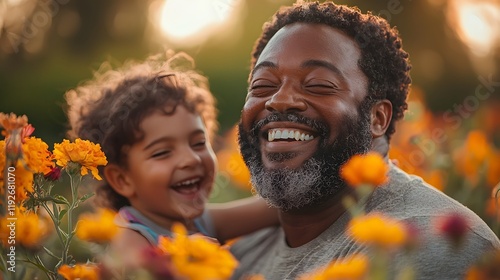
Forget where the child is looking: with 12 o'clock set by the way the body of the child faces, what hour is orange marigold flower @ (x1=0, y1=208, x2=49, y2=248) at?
The orange marigold flower is roughly at 2 o'clock from the child.

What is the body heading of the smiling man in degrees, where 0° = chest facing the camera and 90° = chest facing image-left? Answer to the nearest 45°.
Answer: approximately 45°

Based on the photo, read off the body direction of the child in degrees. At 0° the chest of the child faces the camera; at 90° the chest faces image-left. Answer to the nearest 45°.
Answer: approximately 315°

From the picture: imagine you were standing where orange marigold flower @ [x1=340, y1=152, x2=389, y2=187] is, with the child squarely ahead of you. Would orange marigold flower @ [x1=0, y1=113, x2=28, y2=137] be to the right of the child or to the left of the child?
left
